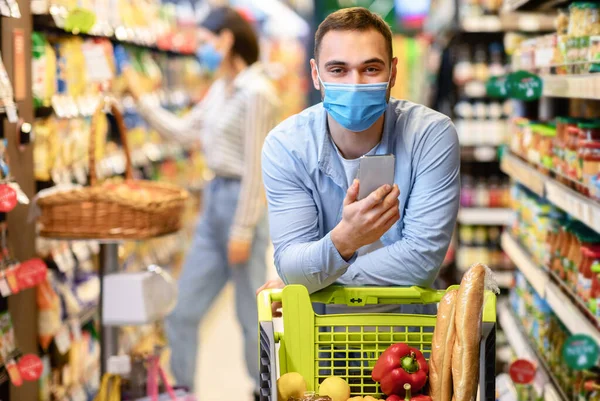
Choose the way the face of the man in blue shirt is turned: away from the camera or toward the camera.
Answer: toward the camera

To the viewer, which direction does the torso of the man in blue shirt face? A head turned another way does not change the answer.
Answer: toward the camera

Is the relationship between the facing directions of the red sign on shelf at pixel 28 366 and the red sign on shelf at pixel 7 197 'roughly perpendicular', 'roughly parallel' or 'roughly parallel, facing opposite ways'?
roughly parallel

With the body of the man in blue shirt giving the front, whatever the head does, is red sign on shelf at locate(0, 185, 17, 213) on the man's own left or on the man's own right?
on the man's own right

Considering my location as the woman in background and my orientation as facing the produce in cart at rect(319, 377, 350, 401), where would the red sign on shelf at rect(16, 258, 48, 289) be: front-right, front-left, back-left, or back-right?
front-right

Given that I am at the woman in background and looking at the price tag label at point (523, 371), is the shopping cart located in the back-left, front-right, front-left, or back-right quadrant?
front-right
